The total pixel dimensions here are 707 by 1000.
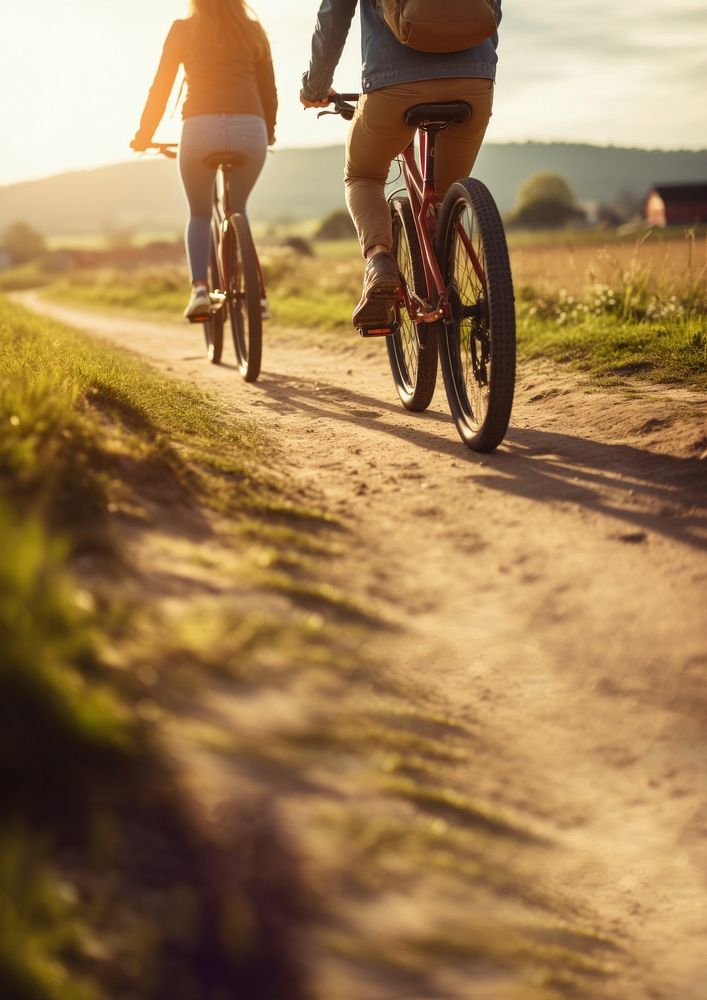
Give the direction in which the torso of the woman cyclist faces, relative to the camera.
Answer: away from the camera

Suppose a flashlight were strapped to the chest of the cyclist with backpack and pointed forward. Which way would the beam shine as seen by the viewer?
away from the camera

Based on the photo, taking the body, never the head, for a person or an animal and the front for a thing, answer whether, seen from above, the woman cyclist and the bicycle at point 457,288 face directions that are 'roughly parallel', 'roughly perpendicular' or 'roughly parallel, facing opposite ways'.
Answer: roughly parallel

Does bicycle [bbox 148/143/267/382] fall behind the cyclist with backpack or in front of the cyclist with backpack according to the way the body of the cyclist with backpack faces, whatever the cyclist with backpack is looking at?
in front

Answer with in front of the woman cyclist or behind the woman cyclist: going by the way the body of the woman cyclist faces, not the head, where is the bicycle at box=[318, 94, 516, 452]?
behind

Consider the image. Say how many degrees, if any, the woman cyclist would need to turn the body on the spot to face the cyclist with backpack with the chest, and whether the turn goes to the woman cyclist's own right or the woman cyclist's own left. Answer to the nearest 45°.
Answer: approximately 180°

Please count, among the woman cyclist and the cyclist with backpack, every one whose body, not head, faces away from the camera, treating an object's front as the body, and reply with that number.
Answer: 2

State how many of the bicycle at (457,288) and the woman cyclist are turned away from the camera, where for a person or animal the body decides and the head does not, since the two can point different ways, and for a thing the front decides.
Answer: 2

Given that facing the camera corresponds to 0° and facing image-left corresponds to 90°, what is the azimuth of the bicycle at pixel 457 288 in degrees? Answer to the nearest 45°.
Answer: approximately 180°
